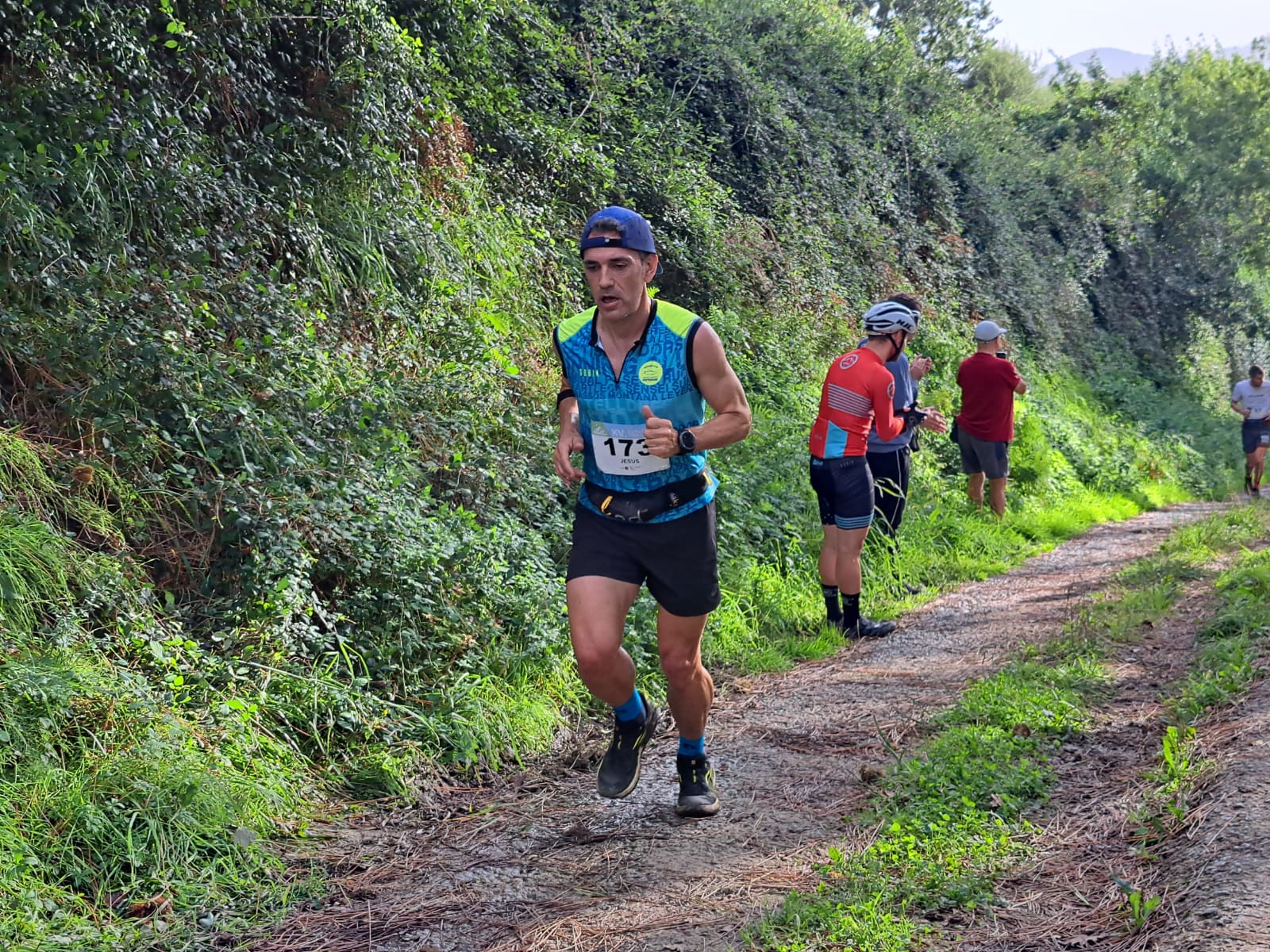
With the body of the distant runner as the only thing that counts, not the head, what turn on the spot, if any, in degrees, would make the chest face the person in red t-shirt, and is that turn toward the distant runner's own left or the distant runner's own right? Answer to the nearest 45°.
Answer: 0° — they already face them

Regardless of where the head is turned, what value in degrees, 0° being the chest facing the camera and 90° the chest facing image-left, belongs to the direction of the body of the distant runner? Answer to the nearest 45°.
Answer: approximately 0°

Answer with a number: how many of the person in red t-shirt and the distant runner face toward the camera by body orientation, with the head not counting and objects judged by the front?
1

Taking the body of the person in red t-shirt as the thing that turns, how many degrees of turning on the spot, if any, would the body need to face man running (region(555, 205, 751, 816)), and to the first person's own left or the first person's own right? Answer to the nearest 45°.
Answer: approximately 135° to the first person's own right

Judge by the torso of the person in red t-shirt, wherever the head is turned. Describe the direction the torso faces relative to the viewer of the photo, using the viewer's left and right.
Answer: facing away from the viewer and to the right of the viewer

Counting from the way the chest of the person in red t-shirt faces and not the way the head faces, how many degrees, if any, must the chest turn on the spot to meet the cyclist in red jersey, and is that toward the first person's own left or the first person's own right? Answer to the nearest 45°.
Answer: approximately 135° to the first person's own right

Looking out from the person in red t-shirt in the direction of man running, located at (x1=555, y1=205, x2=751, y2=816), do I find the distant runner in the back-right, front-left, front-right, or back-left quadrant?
back-left

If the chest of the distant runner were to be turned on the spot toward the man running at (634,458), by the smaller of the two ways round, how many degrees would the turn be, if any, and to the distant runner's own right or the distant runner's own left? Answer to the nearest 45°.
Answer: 0° — they already face them

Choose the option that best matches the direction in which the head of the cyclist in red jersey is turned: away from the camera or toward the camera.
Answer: away from the camera

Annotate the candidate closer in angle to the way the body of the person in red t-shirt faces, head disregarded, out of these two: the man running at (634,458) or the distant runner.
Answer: the distant runner
